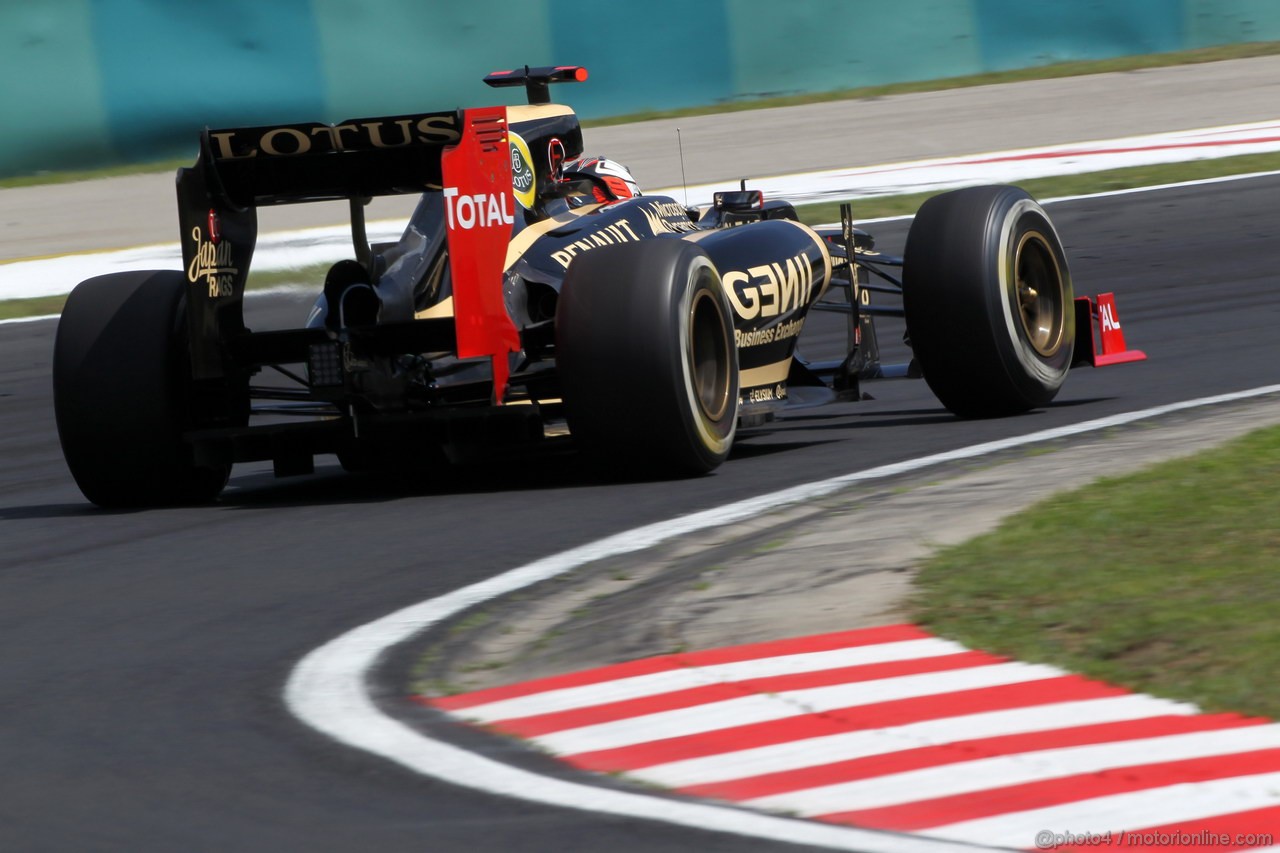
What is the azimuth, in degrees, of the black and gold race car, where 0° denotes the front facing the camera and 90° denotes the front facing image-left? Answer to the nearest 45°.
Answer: approximately 225°
